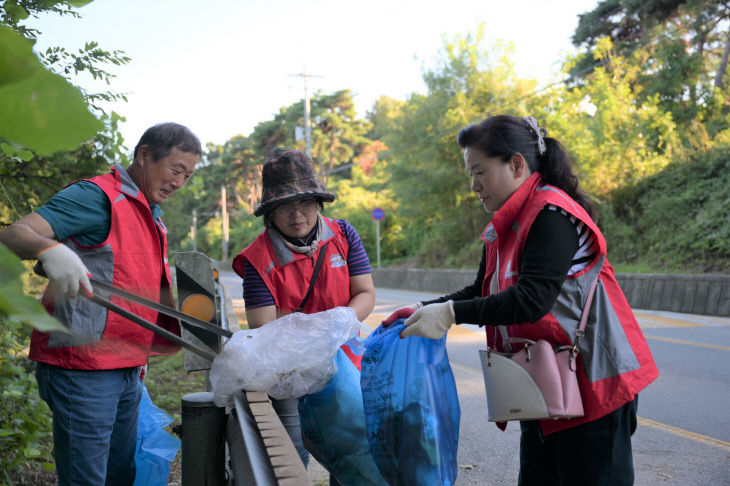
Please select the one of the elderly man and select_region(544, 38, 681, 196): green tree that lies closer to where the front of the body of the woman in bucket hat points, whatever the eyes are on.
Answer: the elderly man

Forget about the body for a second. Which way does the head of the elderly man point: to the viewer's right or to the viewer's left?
to the viewer's right

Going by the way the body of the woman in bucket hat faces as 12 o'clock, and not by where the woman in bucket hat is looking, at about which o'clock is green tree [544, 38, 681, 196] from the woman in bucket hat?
The green tree is roughly at 7 o'clock from the woman in bucket hat.

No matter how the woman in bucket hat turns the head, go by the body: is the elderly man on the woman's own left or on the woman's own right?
on the woman's own right

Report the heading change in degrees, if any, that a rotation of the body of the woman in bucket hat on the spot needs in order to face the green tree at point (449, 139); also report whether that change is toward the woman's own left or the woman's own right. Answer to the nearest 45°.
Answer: approximately 180°

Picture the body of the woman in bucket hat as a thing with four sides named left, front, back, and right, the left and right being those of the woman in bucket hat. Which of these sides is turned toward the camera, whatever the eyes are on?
front
